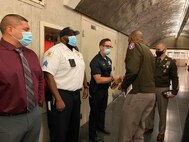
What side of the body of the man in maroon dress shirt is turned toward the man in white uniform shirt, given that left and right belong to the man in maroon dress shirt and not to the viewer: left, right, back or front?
left

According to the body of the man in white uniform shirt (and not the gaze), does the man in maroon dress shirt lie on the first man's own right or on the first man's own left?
on the first man's own right

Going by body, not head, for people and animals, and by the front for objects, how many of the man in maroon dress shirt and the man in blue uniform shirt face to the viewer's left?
0

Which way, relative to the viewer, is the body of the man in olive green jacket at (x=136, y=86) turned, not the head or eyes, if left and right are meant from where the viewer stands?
facing away from the viewer and to the left of the viewer

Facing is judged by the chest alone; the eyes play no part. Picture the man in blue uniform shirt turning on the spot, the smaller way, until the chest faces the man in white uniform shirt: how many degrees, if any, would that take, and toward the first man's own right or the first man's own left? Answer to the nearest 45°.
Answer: approximately 90° to the first man's own right

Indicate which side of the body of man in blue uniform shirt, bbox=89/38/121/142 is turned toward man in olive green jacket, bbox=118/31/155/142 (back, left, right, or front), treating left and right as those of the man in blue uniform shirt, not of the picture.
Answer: front

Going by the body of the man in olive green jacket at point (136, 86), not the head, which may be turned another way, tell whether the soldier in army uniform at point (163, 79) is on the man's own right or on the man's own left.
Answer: on the man's own right

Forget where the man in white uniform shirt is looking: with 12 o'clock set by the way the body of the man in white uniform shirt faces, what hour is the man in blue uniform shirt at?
The man in blue uniform shirt is roughly at 9 o'clock from the man in white uniform shirt.

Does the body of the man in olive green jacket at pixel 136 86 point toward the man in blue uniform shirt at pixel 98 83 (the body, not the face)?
yes

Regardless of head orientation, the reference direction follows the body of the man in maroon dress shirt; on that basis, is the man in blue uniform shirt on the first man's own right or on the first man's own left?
on the first man's own left
